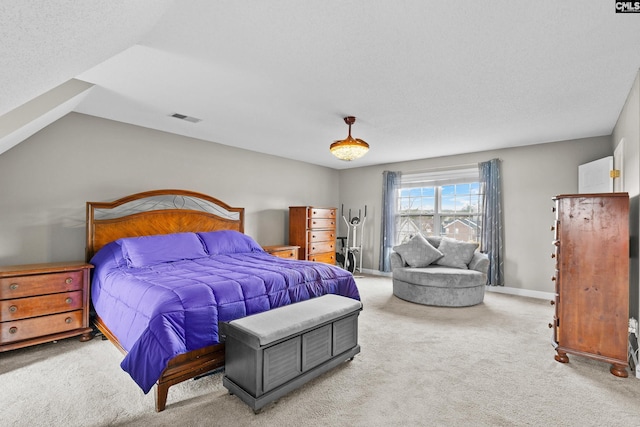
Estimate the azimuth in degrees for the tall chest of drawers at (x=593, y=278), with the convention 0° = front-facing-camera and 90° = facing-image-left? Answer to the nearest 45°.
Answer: approximately 90°

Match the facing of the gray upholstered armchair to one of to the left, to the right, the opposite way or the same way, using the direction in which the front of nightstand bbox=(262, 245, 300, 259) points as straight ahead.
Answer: to the right

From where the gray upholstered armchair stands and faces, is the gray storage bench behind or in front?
in front

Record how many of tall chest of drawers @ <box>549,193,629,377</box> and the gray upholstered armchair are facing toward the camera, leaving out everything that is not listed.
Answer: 1

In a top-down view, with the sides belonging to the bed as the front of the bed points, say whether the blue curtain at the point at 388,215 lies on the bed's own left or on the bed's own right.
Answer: on the bed's own left

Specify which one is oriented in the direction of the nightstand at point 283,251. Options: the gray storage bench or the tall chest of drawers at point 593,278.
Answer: the tall chest of drawers

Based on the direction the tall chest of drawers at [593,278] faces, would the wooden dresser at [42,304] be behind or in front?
in front

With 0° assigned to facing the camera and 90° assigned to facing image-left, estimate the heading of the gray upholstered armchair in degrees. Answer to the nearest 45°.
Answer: approximately 0°

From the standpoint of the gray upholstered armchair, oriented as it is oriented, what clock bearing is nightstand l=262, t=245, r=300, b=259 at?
The nightstand is roughly at 3 o'clock from the gray upholstered armchair.

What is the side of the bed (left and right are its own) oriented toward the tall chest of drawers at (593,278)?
front

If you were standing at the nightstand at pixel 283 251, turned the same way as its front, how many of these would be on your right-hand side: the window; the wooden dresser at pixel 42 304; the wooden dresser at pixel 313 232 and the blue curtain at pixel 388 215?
1

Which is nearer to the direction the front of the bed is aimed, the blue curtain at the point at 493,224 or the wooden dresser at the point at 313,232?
the blue curtain

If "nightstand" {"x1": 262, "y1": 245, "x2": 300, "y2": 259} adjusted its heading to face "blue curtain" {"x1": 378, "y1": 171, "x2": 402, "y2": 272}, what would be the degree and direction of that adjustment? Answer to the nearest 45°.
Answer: approximately 45° to its left
